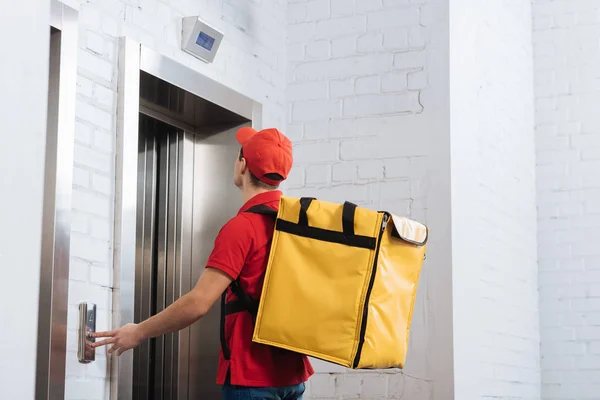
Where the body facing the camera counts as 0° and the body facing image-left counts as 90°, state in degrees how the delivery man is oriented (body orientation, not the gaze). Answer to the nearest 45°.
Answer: approximately 135°

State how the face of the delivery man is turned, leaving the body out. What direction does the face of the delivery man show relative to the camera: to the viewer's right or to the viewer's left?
to the viewer's left
